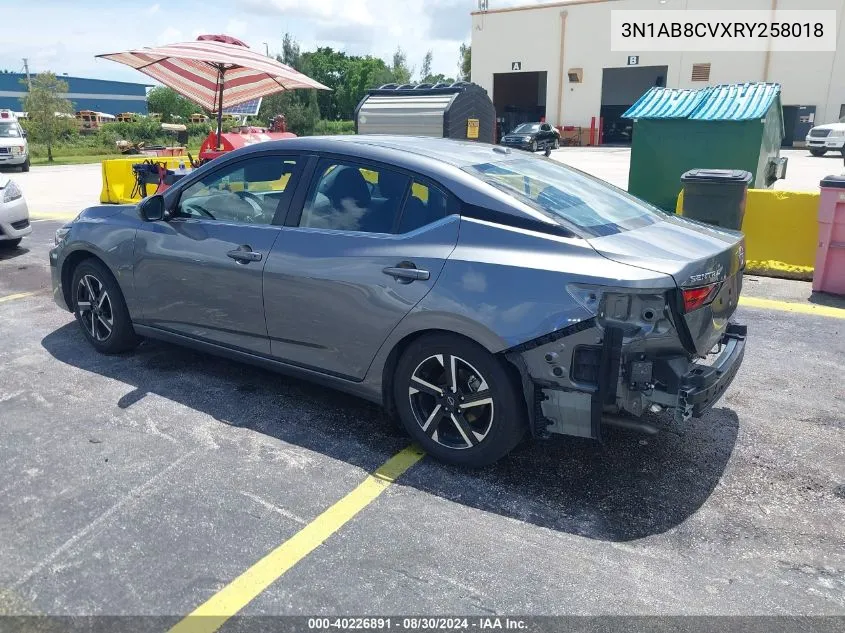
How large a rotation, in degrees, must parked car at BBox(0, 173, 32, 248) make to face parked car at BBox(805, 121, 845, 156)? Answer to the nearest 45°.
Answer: approximately 45° to its left

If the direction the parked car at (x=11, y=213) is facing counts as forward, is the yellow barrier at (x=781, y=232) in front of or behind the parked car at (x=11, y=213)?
in front

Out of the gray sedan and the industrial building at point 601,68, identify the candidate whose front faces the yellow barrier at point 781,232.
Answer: the industrial building

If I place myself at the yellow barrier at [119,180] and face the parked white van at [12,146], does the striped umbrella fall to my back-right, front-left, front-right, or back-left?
back-right

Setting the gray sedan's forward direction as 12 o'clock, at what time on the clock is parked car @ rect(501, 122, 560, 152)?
The parked car is roughly at 2 o'clock from the gray sedan.

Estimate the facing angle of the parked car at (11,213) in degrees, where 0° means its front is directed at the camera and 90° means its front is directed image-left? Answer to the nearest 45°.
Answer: approximately 315°

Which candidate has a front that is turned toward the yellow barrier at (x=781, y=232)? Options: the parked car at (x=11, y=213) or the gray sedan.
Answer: the parked car

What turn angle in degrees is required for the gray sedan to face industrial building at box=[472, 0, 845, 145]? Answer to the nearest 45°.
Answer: approximately 45° to its right

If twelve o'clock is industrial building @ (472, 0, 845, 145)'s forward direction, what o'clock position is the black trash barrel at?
The black trash barrel is roughly at 12 o'clock from the industrial building.

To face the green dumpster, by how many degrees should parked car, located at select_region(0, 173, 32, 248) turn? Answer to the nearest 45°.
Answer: approximately 45° to its left

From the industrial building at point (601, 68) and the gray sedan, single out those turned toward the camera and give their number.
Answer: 1

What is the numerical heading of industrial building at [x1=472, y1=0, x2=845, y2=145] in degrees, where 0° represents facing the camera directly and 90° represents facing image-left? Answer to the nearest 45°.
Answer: approximately 0°

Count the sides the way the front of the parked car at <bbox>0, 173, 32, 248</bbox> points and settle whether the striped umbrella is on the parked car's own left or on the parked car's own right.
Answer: on the parked car's own left

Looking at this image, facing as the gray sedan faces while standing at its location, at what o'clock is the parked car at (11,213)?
The parked car is roughly at 12 o'clock from the gray sedan.

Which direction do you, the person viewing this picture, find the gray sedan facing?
facing away from the viewer and to the left of the viewer

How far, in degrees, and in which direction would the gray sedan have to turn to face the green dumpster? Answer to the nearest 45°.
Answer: approximately 90° to its right
